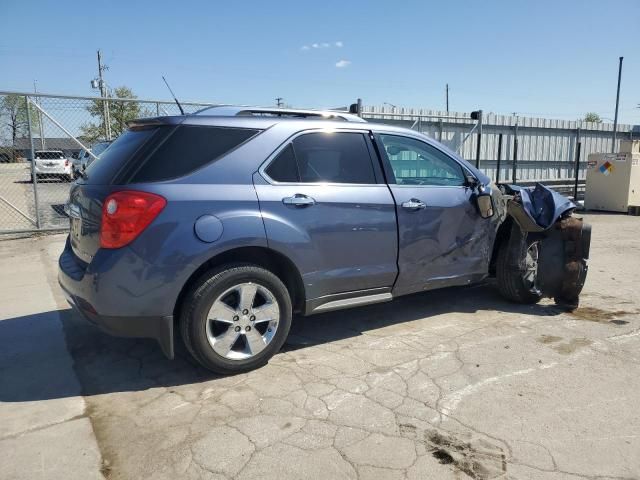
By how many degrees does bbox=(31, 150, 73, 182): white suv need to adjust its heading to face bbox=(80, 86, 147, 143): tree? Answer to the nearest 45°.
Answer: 0° — it already faces it

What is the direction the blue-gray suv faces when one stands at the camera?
facing away from the viewer and to the right of the viewer

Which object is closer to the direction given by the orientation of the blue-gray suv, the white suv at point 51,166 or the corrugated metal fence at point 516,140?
the corrugated metal fence

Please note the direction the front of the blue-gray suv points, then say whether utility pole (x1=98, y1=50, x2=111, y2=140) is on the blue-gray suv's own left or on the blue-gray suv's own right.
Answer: on the blue-gray suv's own left

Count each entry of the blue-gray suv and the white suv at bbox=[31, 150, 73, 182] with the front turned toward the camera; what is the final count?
0

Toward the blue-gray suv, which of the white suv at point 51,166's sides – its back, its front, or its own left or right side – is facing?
back

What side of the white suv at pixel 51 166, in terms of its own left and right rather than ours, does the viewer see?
back

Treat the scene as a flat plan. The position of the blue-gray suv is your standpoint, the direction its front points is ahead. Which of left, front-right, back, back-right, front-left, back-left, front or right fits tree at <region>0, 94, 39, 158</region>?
left

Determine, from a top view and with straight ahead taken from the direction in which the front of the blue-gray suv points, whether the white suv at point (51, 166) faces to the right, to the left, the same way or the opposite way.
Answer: to the left
